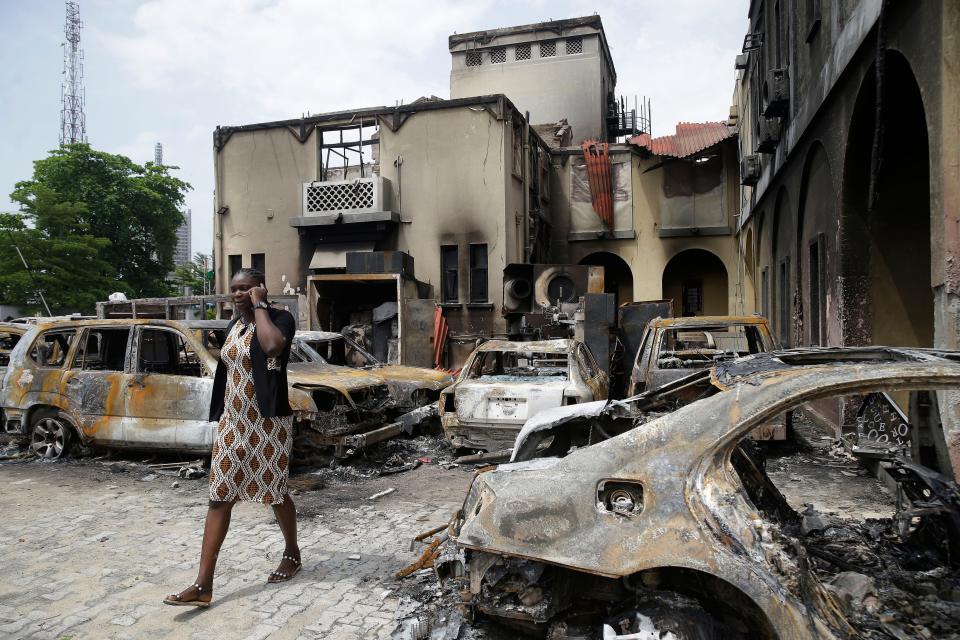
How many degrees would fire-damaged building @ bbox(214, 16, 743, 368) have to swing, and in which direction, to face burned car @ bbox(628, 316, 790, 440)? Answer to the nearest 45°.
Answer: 0° — it already faces it

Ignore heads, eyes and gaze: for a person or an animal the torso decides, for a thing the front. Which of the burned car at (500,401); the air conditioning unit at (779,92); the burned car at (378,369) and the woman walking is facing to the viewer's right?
the burned car at (378,369)

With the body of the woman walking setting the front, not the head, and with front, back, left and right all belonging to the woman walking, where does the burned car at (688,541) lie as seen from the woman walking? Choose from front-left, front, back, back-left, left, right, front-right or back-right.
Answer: left

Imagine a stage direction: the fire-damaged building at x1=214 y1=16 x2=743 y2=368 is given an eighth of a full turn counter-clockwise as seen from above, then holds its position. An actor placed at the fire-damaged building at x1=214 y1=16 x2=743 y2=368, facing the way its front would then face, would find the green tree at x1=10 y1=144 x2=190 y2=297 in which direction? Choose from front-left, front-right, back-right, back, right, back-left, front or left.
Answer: back

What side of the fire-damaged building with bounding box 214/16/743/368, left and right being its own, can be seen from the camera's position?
front

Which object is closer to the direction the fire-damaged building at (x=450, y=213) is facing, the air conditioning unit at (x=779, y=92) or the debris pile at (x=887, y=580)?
the debris pile

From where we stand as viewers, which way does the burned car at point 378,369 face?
facing to the right of the viewer

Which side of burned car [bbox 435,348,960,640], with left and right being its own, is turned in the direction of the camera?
right

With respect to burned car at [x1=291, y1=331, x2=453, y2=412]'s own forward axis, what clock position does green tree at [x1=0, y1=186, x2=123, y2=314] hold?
The green tree is roughly at 8 o'clock from the burned car.

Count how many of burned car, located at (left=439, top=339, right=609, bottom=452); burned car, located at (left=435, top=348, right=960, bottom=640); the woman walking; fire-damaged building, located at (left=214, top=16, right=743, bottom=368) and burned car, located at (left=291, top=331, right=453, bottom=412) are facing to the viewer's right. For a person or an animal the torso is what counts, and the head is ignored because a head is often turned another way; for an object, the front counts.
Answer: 2

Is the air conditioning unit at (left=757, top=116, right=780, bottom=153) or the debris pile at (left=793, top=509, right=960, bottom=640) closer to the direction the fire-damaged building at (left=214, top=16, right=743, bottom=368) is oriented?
the debris pile

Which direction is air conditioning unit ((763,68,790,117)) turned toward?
to the viewer's left

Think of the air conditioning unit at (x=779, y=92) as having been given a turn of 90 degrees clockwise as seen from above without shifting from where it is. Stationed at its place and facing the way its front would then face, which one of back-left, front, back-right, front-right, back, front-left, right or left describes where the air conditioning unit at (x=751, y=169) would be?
front

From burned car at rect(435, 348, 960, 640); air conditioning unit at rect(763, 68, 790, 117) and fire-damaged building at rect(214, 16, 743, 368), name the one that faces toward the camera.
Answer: the fire-damaged building

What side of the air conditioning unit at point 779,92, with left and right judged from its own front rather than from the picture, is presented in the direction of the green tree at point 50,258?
front

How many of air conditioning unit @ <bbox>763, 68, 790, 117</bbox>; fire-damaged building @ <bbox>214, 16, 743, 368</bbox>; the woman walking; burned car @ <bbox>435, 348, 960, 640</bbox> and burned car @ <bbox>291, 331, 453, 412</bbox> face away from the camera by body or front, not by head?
0
